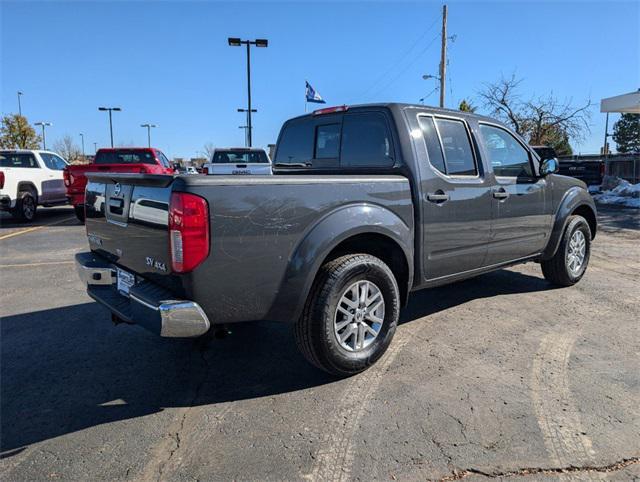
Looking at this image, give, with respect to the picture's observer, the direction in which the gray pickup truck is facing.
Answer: facing away from the viewer and to the right of the viewer

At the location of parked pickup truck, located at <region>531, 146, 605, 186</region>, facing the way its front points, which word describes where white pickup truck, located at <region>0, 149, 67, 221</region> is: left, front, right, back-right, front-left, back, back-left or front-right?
front-left

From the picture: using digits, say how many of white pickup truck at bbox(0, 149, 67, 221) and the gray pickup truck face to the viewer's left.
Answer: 0

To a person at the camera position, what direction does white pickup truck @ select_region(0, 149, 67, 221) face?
facing away from the viewer and to the right of the viewer

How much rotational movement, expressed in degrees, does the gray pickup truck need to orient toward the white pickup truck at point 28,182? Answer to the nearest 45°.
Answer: approximately 90° to its left

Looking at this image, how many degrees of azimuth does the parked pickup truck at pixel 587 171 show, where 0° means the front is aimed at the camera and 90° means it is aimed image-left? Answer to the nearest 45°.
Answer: approximately 90°

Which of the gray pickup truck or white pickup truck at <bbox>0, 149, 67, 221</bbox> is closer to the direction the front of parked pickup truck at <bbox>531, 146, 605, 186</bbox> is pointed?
the white pickup truck

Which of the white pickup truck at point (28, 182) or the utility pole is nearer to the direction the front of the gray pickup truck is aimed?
the utility pole
